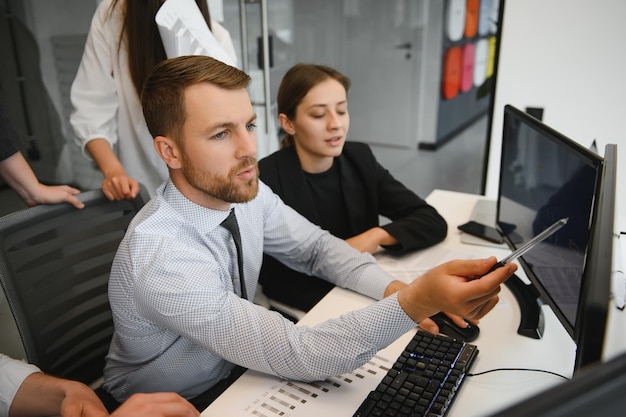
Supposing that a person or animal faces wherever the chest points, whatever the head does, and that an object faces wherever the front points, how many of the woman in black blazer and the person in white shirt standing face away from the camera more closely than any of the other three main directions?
0

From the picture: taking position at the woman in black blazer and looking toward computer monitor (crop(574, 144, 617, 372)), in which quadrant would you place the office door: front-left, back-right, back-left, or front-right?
back-left

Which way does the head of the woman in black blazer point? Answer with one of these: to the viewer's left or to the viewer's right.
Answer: to the viewer's right

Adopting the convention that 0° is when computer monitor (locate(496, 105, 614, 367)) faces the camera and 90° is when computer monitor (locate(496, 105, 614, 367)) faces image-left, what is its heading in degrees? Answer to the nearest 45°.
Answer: approximately 45°

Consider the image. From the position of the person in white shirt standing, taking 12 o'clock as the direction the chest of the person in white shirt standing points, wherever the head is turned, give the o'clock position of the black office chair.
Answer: The black office chair is roughly at 2 o'clock from the person in white shirt standing.

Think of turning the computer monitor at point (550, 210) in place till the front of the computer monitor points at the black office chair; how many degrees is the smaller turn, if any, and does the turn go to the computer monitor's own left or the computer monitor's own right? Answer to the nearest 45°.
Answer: approximately 45° to the computer monitor's own right

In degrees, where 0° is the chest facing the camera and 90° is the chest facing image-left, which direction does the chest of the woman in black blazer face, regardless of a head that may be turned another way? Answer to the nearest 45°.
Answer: approximately 315°

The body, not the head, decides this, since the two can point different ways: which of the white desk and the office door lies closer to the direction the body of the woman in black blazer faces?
the white desk

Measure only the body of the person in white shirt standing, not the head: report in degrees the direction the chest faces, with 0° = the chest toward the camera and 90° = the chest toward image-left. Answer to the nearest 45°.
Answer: approximately 315°

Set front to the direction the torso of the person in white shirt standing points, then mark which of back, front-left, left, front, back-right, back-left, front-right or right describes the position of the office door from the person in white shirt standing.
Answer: left

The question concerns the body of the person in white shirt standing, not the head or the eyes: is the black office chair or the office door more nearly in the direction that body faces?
the black office chair

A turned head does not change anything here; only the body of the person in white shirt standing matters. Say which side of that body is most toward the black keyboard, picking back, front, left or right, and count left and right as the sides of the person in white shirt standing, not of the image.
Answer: front

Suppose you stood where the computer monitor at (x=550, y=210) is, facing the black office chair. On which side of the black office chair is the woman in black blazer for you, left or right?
right
